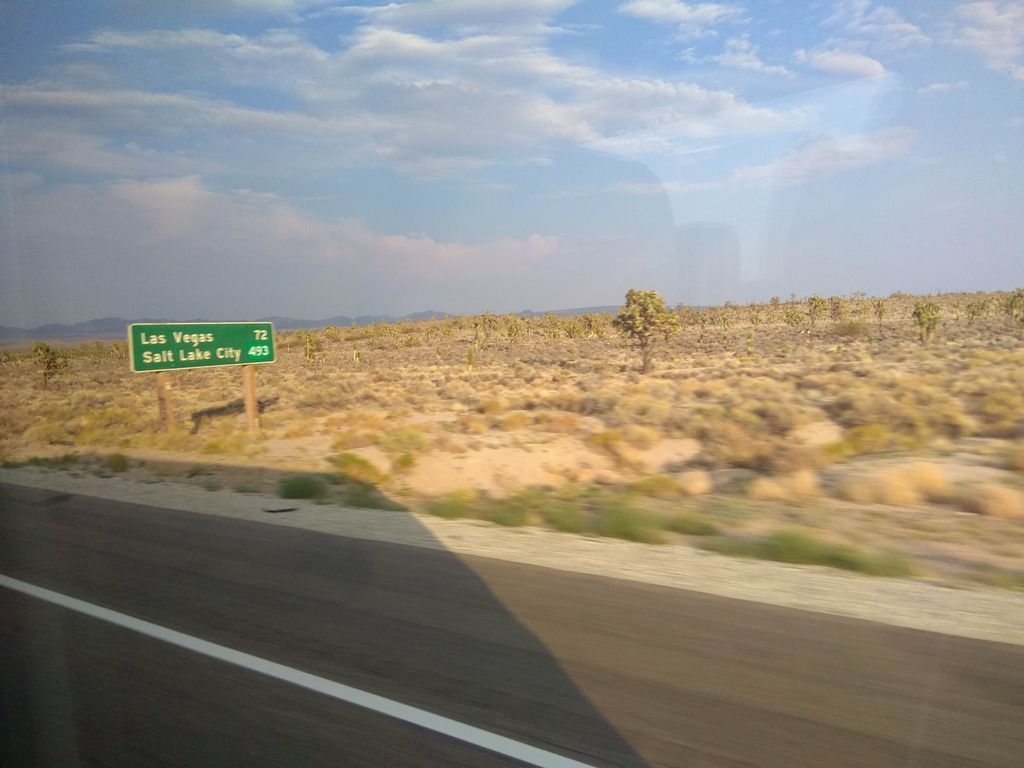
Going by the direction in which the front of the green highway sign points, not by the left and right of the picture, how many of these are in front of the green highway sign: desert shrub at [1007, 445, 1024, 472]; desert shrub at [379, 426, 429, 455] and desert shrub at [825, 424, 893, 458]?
3

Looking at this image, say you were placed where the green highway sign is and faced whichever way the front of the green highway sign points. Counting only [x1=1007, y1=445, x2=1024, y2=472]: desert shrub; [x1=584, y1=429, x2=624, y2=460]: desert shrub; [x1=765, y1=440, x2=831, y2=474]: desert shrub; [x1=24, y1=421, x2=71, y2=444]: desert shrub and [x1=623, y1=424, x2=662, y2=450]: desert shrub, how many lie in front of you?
4

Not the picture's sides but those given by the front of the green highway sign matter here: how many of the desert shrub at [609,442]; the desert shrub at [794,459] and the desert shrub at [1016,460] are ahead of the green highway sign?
3

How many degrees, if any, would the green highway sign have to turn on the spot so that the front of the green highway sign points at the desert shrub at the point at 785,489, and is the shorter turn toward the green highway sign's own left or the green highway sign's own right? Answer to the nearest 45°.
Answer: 0° — it already faces it

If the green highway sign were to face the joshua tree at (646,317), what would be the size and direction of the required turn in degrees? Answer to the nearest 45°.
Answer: approximately 90° to its left

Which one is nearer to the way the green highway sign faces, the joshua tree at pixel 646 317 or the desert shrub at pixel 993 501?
the desert shrub

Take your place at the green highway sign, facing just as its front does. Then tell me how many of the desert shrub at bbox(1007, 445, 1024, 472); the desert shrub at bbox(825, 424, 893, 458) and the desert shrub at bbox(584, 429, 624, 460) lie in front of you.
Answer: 3

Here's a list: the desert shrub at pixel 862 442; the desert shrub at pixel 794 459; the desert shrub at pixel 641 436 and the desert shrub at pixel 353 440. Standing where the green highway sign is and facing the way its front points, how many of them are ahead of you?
4

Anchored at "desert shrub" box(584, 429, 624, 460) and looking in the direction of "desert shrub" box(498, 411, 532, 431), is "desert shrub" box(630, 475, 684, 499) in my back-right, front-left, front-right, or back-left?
back-left

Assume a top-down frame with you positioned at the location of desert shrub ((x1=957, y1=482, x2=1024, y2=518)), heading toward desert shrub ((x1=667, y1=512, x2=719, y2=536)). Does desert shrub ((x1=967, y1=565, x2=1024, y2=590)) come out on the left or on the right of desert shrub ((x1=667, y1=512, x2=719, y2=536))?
left

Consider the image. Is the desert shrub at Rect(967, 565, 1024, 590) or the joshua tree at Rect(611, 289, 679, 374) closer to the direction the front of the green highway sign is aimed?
the desert shrub

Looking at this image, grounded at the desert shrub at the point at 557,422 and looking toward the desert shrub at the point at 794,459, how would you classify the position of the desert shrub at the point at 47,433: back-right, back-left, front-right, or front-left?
back-right

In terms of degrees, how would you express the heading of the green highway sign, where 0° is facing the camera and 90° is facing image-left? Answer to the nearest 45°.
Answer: approximately 315°
